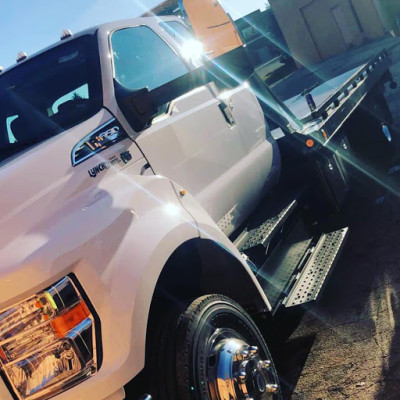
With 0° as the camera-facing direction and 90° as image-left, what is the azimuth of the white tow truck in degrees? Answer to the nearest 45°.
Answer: approximately 45°
